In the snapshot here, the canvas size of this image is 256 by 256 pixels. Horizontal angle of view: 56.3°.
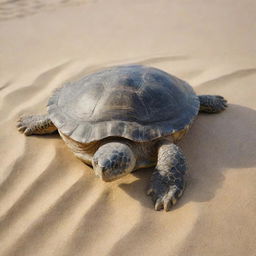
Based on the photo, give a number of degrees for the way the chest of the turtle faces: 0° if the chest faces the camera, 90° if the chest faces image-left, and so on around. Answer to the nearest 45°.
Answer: approximately 0°
